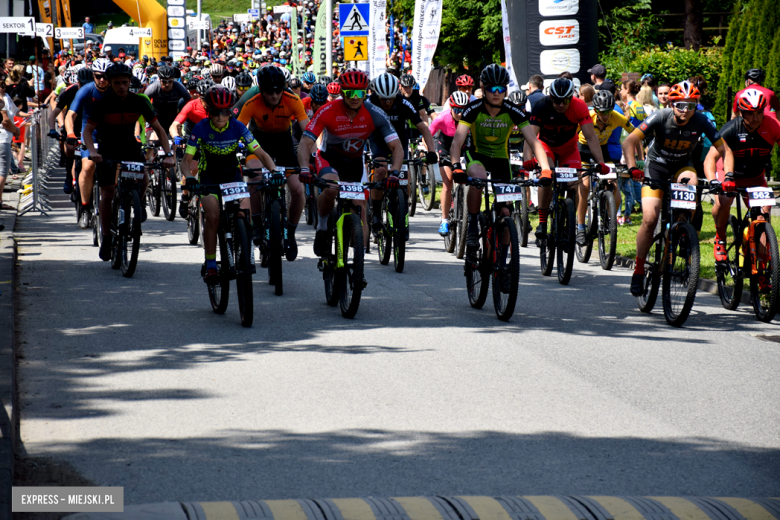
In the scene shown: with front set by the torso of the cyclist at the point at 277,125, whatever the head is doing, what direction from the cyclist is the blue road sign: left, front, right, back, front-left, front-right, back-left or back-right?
back

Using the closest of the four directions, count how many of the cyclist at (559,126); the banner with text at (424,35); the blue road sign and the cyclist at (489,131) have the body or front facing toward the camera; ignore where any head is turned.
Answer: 4

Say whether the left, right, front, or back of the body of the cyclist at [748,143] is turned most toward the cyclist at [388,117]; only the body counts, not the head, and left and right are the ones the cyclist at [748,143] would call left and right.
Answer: right

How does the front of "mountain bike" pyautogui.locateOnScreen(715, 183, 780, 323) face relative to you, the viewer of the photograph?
facing the viewer and to the right of the viewer

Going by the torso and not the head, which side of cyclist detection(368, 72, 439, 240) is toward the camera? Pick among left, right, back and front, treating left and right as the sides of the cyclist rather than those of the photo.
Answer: front

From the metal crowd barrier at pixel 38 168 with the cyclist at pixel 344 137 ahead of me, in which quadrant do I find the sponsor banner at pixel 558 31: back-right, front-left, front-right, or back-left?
front-left

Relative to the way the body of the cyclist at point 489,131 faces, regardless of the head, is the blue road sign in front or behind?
behind

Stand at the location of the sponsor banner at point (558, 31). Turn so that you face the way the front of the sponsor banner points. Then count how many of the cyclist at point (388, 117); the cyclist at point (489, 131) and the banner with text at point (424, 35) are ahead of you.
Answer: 2

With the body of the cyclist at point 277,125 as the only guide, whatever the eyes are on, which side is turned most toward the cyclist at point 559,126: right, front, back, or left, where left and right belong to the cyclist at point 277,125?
left

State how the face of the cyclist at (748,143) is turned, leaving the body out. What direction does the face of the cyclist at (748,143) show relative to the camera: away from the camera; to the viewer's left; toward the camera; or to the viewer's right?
toward the camera

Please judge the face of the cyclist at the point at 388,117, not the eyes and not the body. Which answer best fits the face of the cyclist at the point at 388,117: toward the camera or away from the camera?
toward the camera

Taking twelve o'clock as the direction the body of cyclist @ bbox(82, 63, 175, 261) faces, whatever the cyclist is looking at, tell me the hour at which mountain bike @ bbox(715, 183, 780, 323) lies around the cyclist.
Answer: The mountain bike is roughly at 10 o'clock from the cyclist.

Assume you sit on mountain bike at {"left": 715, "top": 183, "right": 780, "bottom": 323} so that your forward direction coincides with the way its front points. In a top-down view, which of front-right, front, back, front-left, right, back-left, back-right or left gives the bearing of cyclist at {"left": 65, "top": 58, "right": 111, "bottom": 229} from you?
back-right

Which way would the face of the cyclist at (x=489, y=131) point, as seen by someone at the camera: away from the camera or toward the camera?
toward the camera

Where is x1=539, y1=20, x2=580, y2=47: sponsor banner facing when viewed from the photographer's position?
facing the viewer

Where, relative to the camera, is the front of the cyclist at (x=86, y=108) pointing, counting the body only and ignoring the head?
toward the camera

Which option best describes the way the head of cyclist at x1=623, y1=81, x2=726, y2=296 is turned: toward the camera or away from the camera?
toward the camera

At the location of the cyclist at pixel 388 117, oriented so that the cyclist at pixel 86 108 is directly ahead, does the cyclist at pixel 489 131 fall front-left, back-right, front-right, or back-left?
back-left

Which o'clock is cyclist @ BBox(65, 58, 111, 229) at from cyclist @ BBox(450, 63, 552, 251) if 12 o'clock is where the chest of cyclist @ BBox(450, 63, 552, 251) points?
cyclist @ BBox(65, 58, 111, 229) is roughly at 4 o'clock from cyclist @ BBox(450, 63, 552, 251).

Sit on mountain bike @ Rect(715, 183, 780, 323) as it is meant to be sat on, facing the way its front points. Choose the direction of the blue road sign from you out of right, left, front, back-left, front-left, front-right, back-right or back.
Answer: back

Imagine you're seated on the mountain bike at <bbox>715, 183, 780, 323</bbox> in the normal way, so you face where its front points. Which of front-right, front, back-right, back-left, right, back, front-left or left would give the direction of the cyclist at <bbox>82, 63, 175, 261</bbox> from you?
back-right
